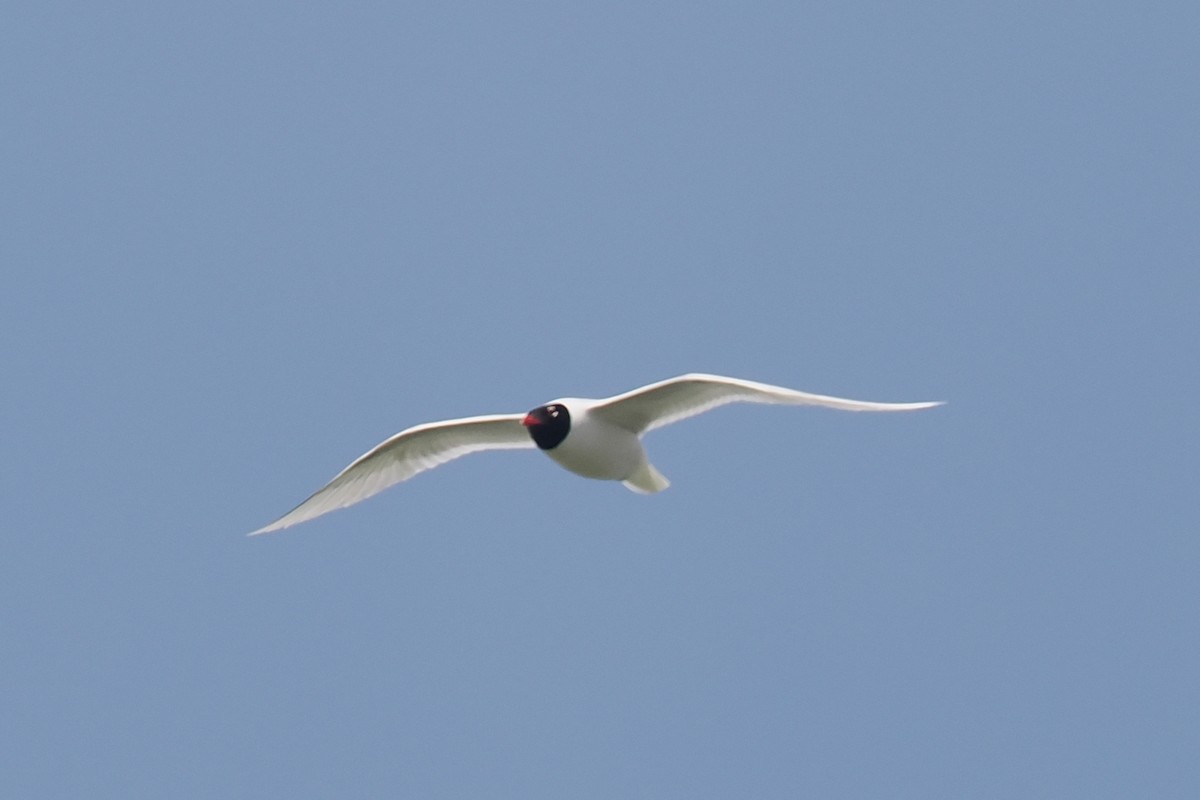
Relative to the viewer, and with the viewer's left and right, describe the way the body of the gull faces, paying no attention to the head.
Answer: facing the viewer and to the left of the viewer
